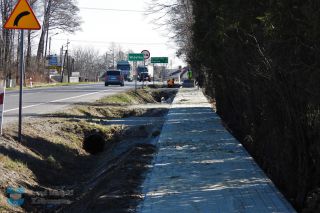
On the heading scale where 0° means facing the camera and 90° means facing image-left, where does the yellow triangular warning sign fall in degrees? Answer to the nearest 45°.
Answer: approximately 0°
